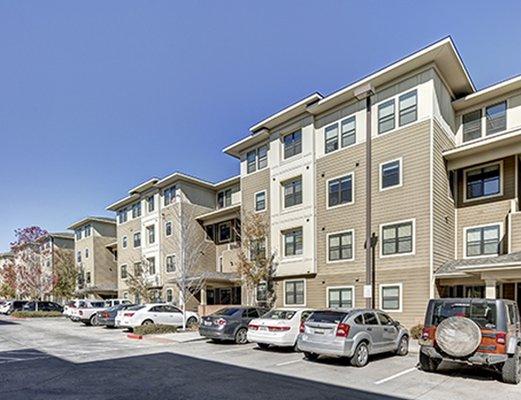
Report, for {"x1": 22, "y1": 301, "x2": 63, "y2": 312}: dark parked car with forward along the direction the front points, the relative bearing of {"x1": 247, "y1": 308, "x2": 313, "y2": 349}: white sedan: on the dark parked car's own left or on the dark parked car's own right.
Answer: on the dark parked car's own right

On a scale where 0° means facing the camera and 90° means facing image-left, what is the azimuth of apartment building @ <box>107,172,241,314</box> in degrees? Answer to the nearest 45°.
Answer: approximately 45°

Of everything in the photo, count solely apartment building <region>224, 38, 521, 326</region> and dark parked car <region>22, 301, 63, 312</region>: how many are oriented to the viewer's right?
1

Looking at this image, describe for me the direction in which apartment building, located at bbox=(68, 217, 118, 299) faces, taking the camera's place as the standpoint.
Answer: facing the viewer and to the left of the viewer

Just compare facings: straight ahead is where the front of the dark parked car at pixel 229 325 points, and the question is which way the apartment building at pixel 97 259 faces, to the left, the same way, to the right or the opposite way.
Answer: the opposite way

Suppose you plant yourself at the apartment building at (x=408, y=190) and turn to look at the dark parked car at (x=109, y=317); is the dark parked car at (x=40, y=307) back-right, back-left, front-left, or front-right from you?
front-right

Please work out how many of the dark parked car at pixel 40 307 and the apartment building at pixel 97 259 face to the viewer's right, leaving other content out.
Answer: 1

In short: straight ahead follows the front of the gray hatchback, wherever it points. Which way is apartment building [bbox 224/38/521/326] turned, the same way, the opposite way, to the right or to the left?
the opposite way

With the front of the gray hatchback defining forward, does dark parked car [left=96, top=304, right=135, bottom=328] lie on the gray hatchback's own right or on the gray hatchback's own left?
on the gray hatchback's own left

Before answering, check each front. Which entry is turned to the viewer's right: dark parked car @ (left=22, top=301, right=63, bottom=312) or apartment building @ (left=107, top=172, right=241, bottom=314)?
the dark parked car

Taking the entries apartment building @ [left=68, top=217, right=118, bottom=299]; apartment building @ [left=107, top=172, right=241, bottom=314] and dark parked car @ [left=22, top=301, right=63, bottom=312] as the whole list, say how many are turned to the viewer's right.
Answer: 1

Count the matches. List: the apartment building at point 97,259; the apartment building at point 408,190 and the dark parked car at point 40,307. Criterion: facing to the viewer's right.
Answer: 1

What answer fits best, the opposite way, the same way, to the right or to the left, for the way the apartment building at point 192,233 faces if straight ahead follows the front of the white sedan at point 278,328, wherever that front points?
the opposite way

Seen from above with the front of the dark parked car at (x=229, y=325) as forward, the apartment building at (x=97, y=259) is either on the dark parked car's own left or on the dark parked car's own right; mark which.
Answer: on the dark parked car's own left
